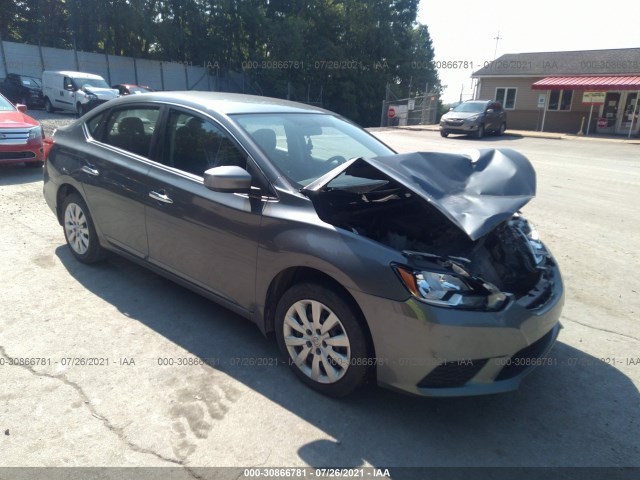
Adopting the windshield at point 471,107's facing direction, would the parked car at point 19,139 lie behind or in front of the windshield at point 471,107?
in front

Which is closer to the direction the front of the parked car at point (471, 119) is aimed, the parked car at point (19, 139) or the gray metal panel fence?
the parked car

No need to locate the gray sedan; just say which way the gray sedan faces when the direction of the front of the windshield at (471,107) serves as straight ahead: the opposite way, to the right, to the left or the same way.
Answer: to the left

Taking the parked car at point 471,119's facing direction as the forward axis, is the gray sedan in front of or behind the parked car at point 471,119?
in front

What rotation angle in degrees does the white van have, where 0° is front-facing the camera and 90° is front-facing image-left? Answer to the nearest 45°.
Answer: approximately 315°

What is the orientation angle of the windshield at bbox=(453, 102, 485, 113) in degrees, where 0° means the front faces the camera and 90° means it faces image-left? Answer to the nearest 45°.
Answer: approximately 45°

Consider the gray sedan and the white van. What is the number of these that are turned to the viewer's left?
0

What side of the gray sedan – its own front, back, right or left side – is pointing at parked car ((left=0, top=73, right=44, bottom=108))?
back

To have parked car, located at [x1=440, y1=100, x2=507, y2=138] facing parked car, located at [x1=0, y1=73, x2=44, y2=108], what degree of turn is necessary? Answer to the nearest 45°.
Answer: approximately 45° to its right
